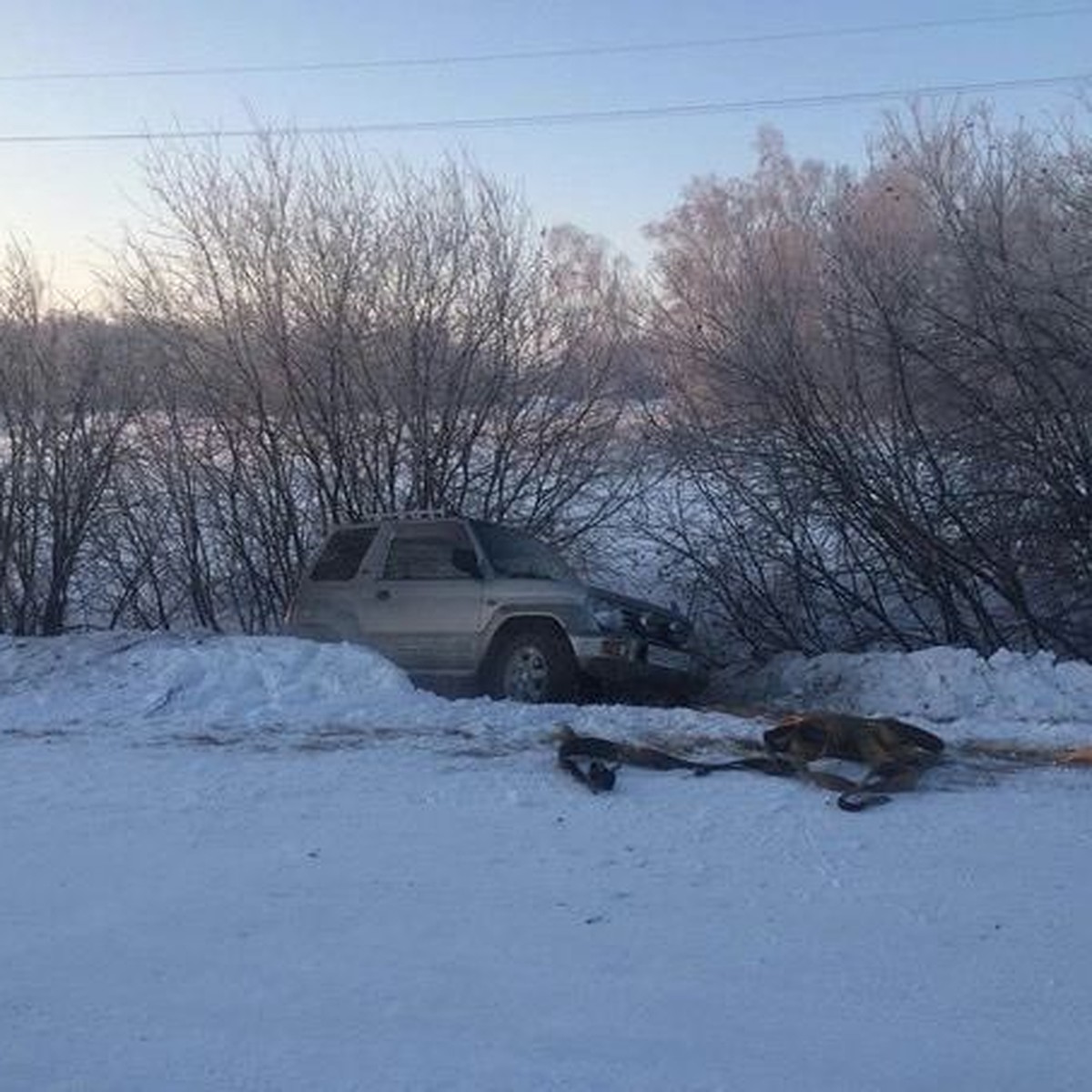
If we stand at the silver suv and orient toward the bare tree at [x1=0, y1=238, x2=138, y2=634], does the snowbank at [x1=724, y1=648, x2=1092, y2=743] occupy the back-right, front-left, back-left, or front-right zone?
back-right

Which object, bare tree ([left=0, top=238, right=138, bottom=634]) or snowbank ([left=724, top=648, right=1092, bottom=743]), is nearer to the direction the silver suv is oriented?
the snowbank

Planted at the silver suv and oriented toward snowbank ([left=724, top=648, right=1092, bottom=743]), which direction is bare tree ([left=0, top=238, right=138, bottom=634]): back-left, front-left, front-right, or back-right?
back-left

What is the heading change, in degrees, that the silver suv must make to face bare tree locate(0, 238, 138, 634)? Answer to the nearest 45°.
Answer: approximately 180°

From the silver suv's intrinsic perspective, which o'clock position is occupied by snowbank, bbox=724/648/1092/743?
The snowbank is roughly at 11 o'clock from the silver suv.

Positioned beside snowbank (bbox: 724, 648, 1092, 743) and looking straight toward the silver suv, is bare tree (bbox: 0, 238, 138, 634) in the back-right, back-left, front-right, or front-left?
front-right

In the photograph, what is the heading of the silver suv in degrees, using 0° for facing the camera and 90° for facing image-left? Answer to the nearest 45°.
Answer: approximately 315°
